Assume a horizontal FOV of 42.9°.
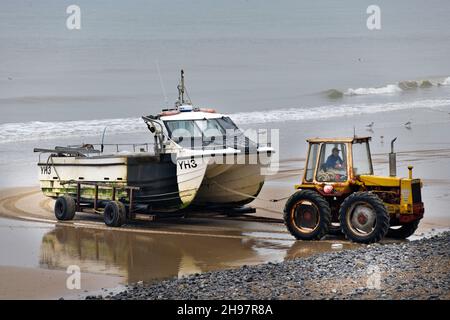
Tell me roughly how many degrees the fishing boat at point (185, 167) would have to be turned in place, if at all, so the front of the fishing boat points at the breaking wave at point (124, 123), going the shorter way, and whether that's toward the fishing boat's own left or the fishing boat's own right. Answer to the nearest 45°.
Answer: approximately 135° to the fishing boat's own left

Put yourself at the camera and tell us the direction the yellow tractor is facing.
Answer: facing the viewer and to the right of the viewer

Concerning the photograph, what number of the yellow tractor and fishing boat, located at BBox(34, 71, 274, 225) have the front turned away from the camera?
0

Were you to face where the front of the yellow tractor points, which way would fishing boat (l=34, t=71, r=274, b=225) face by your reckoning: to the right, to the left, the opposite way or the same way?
the same way

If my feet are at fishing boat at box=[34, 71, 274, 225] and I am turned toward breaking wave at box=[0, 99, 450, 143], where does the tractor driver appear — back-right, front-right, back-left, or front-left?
back-right

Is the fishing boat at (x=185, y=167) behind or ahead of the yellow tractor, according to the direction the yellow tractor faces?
behind

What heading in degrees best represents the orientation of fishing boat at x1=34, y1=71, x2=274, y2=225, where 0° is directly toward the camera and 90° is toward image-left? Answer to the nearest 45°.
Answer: approximately 315°

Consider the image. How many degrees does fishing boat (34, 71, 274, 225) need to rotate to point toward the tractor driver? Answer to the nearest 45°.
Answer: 0° — it already faces them

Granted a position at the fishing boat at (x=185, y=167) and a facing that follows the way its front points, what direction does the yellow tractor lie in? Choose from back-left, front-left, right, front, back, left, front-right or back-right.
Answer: front

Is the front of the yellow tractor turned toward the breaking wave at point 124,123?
no

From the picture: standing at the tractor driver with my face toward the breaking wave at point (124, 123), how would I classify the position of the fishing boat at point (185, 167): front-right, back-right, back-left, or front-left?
front-left
